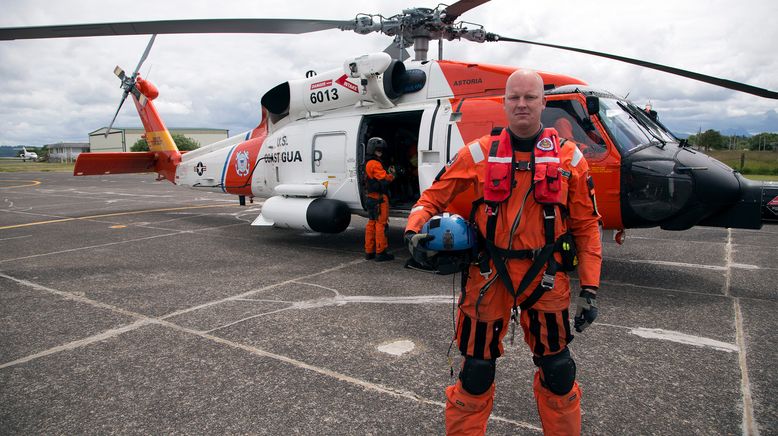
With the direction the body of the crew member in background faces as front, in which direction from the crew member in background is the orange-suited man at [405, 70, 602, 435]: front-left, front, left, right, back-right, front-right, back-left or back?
right

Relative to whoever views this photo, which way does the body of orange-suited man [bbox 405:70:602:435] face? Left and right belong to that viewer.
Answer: facing the viewer

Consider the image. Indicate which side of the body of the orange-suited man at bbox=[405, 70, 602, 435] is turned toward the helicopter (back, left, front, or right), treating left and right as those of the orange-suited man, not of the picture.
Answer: back

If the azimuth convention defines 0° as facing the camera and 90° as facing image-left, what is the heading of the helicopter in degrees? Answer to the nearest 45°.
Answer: approximately 315°
